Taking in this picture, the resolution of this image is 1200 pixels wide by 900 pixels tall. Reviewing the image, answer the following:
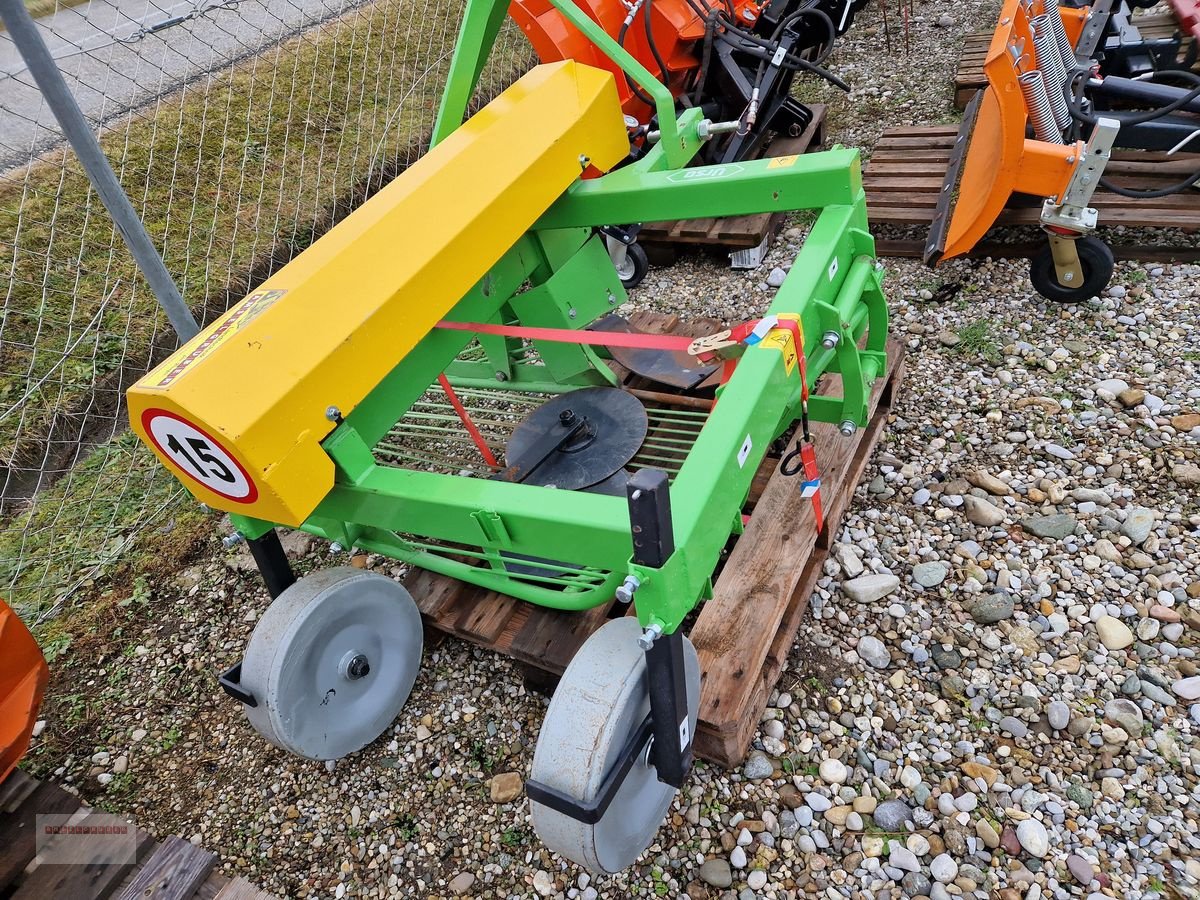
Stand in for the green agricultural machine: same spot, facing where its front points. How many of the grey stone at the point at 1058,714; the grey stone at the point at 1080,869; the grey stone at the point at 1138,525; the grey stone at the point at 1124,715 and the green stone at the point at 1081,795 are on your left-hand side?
0

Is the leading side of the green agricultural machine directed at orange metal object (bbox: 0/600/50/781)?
no

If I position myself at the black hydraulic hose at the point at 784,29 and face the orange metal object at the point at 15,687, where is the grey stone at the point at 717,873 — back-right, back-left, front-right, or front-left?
front-left

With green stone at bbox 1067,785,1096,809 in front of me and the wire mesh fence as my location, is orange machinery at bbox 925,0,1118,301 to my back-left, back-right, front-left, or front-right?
front-left

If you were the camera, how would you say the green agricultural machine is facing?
facing away from the viewer and to the right of the viewer

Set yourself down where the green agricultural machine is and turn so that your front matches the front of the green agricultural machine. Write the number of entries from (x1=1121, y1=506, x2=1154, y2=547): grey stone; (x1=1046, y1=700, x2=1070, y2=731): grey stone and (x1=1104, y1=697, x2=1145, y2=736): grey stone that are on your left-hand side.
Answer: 0

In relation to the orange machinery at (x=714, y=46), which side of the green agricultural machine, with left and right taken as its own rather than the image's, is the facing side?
front

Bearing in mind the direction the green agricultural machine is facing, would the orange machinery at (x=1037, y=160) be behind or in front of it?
in front

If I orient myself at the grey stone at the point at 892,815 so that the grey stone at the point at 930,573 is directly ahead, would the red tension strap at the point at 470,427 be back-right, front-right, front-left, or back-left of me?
front-left

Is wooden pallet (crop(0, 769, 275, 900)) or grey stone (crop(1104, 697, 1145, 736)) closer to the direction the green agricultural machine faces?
the grey stone

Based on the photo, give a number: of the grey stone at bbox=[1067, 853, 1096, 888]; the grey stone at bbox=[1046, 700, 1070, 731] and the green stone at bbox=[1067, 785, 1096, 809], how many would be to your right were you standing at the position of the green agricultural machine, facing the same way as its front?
3

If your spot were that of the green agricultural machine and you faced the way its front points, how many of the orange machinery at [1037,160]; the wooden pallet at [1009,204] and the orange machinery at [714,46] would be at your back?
0

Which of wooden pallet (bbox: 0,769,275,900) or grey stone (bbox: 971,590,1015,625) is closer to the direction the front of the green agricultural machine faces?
the grey stone

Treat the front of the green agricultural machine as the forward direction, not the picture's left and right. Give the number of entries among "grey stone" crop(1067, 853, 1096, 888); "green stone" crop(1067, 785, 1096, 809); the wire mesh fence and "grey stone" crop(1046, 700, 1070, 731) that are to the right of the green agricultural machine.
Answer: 3

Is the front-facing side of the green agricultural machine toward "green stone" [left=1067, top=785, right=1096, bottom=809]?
no

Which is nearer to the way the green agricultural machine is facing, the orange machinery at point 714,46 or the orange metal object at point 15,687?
the orange machinery

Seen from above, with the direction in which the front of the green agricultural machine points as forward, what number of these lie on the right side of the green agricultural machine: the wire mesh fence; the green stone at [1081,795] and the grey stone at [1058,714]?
2

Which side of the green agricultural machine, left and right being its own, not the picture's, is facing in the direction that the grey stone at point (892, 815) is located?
right

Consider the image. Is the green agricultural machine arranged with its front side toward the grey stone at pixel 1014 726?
no
